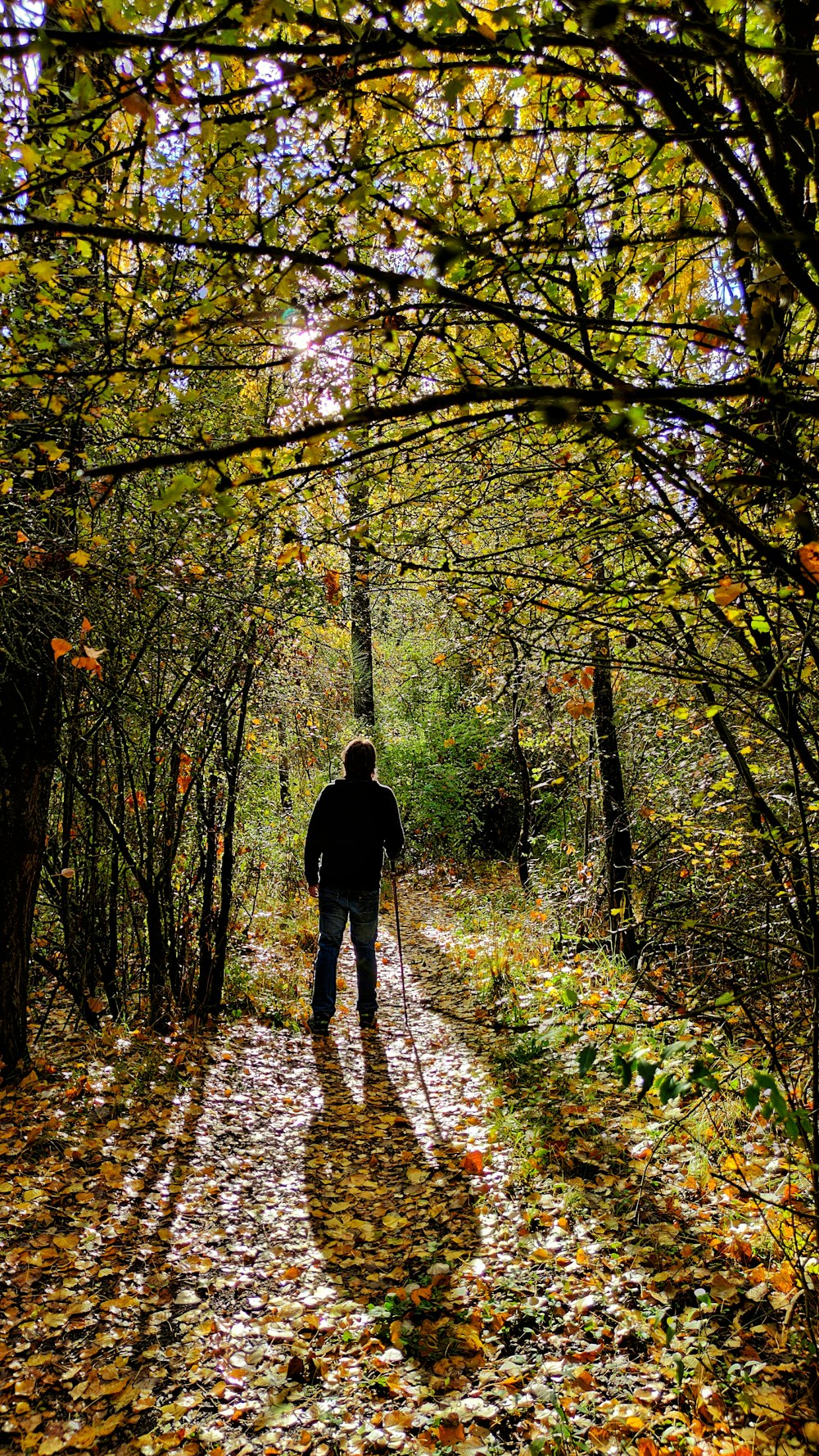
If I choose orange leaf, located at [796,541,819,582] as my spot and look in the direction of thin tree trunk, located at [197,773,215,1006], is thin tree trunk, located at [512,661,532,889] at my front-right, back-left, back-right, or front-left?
front-right

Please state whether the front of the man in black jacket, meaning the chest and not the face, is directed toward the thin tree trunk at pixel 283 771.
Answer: yes

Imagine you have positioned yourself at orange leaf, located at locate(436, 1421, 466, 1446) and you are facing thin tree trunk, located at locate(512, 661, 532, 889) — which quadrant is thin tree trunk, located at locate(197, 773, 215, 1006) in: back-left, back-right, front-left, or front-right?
front-left

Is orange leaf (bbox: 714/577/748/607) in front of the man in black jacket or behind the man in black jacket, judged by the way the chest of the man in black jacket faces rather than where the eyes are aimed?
behind

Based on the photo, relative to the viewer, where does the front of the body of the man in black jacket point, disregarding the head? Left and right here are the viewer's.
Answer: facing away from the viewer

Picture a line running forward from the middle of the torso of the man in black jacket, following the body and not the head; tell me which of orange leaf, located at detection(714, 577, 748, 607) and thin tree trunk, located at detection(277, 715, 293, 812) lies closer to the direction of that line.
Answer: the thin tree trunk

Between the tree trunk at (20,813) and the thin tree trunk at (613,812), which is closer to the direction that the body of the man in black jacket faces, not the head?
the thin tree trunk

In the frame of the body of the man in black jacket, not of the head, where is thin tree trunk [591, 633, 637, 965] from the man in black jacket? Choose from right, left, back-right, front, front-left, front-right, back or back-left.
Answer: right

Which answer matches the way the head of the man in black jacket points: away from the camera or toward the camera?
away from the camera

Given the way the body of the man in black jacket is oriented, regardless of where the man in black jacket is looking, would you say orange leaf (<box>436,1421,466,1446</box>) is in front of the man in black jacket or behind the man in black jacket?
behind
